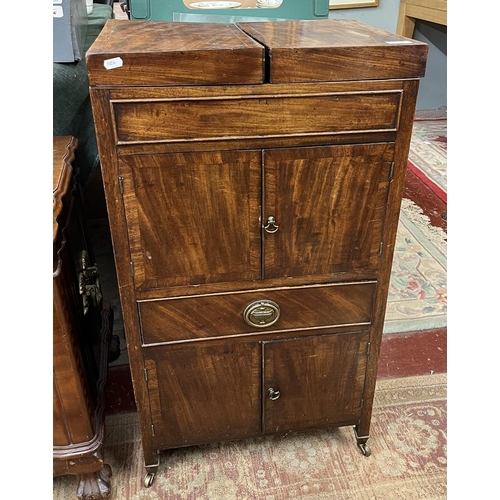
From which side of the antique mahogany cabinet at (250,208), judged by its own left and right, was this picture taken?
front
